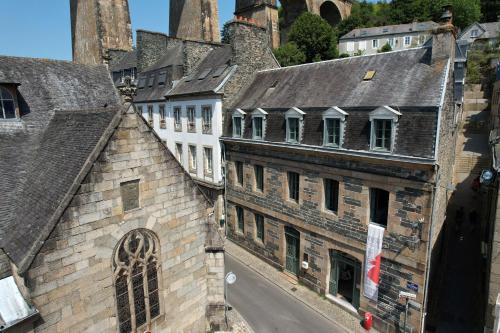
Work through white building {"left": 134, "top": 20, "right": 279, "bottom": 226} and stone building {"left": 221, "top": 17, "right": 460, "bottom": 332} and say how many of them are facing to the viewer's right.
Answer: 0

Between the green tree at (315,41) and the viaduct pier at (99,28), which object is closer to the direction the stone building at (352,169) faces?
the viaduct pier

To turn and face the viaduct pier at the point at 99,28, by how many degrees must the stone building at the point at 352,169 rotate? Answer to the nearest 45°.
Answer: approximately 90° to its right

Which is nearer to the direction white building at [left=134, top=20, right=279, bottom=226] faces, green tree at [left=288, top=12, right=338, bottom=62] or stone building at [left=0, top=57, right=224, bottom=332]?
the stone building

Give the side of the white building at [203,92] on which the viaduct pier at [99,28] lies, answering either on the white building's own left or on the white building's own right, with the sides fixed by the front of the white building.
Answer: on the white building's own right

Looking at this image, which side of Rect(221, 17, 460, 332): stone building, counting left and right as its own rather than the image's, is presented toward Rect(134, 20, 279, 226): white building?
right

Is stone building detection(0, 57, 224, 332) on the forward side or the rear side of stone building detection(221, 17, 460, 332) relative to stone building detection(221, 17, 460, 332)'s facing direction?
on the forward side

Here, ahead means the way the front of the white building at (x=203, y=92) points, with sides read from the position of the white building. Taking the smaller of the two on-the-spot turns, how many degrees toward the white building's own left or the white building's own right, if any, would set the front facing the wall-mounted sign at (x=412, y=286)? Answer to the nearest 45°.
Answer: approximately 90° to the white building's own left

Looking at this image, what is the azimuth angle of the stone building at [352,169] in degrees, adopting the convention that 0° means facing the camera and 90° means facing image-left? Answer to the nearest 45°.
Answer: approximately 45°

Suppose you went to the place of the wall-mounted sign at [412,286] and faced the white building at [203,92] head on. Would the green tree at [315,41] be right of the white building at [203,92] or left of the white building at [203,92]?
right

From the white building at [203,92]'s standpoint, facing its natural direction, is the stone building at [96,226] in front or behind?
in front
